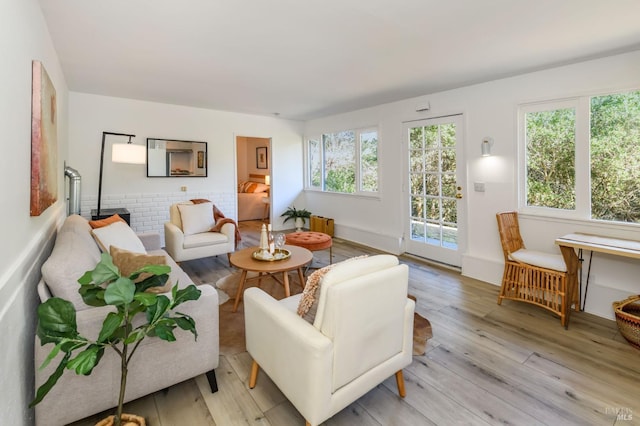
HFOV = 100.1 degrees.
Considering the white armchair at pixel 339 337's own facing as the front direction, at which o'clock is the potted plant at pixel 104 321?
The potted plant is roughly at 10 o'clock from the white armchair.

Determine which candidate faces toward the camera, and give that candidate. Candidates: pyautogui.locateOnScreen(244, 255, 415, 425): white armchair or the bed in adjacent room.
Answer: the bed in adjacent room

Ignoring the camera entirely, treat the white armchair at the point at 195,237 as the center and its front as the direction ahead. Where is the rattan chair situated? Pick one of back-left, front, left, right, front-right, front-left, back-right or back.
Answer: front

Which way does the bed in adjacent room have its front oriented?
toward the camera

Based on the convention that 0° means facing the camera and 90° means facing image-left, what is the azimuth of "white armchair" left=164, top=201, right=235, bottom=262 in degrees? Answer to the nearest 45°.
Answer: approximately 315°

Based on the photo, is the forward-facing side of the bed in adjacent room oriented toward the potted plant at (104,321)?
yes

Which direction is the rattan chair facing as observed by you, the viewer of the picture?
facing the viewer and to the right of the viewer

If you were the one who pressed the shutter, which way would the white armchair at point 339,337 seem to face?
facing away from the viewer and to the left of the viewer

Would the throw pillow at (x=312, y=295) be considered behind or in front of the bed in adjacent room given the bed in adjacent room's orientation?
in front

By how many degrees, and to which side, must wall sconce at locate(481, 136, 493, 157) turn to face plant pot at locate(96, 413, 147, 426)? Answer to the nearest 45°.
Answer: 0° — it already faces it

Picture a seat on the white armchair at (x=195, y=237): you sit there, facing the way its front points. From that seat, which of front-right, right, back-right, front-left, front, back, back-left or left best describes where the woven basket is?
front

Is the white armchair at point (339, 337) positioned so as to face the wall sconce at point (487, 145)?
no

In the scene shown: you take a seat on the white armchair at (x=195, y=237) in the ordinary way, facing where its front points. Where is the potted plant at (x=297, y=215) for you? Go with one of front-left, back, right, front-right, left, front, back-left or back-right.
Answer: left

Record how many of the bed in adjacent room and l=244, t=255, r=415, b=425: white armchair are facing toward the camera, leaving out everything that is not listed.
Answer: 1

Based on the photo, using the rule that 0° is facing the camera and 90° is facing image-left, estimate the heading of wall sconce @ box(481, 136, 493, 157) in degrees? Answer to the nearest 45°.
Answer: approximately 45°

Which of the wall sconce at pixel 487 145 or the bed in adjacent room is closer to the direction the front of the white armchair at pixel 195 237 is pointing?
the wall sconce
